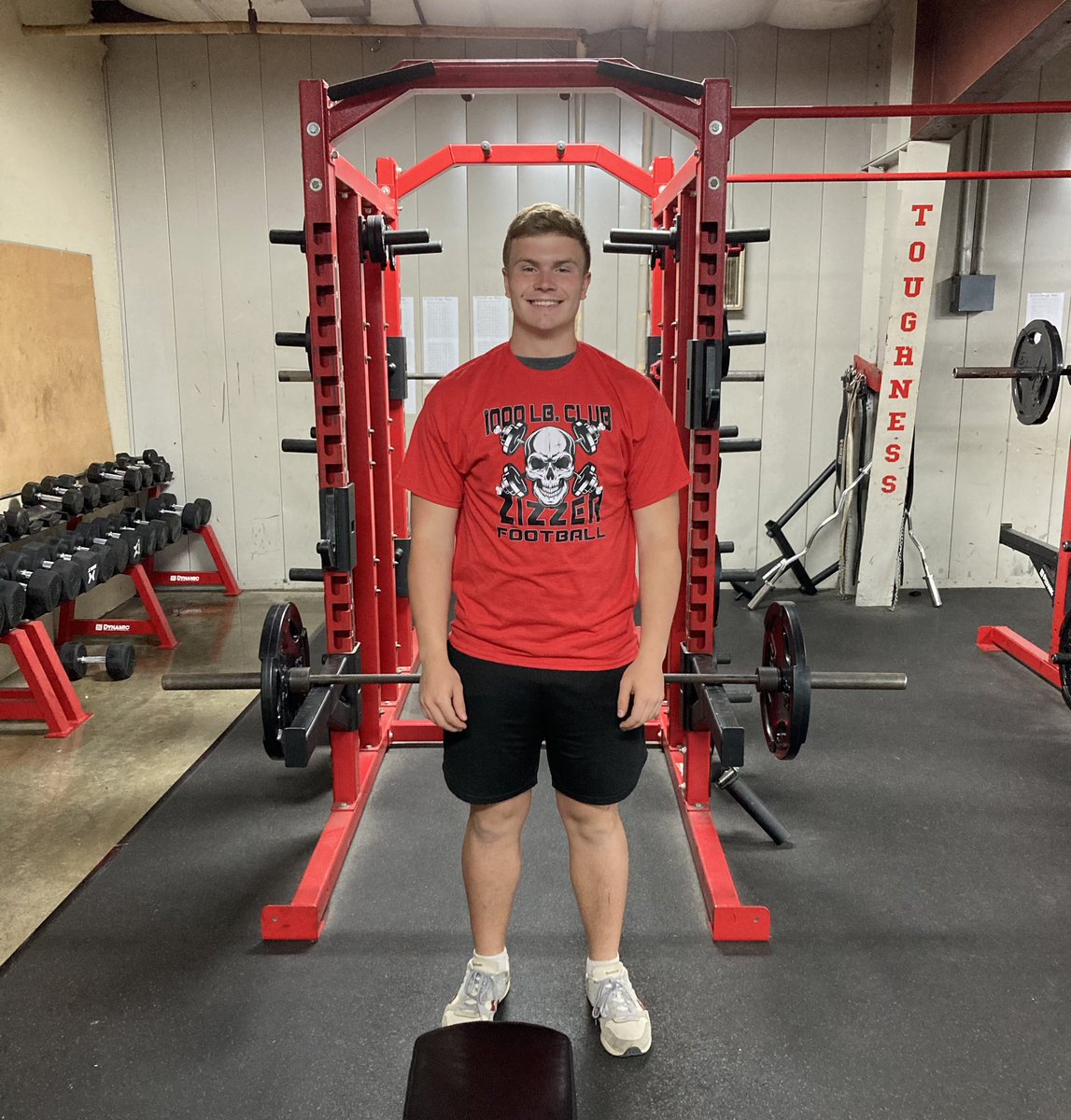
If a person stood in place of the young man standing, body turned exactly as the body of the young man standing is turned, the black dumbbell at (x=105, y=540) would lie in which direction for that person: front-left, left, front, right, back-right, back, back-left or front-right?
back-right

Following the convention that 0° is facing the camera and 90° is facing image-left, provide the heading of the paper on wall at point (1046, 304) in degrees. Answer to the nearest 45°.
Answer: approximately 0°

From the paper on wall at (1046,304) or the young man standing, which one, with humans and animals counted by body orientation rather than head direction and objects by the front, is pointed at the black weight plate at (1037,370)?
the paper on wall

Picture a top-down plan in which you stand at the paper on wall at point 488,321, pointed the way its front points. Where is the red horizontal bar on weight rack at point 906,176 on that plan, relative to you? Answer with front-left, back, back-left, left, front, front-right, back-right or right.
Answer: front-left

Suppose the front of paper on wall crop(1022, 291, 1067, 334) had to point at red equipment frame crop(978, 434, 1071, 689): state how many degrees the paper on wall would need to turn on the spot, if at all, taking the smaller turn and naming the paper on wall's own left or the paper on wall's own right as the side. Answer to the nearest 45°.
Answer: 0° — it already faces it

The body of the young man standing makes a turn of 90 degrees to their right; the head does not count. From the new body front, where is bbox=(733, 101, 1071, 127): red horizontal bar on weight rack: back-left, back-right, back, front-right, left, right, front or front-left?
back-right

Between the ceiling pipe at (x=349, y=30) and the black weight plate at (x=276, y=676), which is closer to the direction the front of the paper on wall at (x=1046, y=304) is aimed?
the black weight plate

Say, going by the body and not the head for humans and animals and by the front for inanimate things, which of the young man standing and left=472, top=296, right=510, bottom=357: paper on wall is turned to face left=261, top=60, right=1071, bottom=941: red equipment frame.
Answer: the paper on wall

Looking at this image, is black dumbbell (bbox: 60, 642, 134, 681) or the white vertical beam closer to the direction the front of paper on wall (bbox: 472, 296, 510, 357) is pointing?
the black dumbbell
